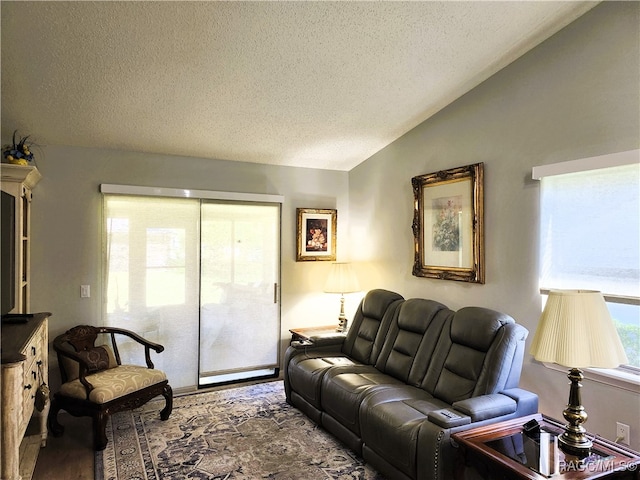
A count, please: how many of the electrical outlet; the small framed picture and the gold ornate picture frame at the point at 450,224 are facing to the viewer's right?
0

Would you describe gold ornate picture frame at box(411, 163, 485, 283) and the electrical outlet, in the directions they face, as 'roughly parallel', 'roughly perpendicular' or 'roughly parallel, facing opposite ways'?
roughly parallel

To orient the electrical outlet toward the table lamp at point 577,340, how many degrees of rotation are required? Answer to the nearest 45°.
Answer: approximately 45° to its left

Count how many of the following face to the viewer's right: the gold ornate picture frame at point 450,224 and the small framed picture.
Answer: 0

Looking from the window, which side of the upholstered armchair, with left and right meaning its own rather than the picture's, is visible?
front

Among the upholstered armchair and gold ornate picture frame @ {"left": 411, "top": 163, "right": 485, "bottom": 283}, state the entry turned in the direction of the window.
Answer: the upholstered armchair

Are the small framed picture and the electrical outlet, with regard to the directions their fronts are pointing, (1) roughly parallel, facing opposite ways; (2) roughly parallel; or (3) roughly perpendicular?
roughly perpendicular

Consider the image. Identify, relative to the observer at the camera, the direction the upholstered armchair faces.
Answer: facing the viewer and to the right of the viewer

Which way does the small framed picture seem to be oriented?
toward the camera

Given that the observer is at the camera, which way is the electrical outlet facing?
facing the viewer and to the left of the viewer

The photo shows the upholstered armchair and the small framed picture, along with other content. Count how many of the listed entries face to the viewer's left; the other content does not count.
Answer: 0

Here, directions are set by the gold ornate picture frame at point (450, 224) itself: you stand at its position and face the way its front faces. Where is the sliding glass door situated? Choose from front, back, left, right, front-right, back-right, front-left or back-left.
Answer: front-right

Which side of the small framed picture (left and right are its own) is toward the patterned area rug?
front

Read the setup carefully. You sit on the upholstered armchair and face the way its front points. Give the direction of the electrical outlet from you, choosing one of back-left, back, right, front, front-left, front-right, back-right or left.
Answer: front
